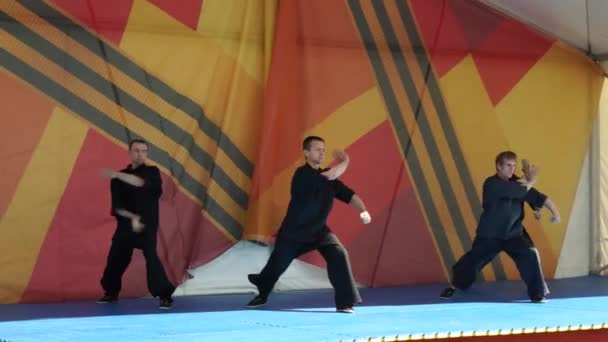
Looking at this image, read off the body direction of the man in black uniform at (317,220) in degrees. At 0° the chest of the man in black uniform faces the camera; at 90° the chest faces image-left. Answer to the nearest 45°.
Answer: approximately 315°

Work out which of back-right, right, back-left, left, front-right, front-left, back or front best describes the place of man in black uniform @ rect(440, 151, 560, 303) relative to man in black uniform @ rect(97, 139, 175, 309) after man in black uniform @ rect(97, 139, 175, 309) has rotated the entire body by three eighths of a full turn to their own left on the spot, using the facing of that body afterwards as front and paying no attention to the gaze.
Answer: front-right

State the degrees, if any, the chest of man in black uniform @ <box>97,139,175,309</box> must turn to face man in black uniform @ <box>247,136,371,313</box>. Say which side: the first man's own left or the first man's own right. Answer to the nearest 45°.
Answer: approximately 90° to the first man's own left

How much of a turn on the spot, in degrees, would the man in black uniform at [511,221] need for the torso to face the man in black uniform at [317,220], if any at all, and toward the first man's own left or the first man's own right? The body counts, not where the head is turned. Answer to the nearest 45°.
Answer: approximately 90° to the first man's own right

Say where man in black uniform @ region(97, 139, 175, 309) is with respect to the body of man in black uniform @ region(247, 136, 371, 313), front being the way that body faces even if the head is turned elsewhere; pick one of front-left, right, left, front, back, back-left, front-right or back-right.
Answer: back-right
